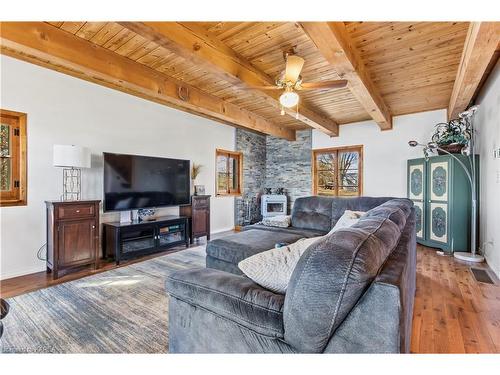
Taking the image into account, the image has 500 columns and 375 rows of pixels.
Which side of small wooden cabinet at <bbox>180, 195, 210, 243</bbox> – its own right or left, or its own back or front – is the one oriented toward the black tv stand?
right

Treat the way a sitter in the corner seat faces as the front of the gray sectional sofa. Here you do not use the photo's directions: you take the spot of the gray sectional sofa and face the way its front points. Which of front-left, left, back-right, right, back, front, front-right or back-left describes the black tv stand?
front-right

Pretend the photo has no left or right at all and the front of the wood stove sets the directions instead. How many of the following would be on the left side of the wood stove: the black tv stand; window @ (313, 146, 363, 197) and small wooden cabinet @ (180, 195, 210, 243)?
1

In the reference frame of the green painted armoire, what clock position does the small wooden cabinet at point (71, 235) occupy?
The small wooden cabinet is roughly at 12 o'clock from the green painted armoire.

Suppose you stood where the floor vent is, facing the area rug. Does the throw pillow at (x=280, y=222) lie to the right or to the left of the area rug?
right

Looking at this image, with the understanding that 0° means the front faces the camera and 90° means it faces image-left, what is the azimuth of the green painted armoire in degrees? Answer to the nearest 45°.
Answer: approximately 45°

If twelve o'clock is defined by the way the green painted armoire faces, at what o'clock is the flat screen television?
The flat screen television is roughly at 12 o'clock from the green painted armoire.

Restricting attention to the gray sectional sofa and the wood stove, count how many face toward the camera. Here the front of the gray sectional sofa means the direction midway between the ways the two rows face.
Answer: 1

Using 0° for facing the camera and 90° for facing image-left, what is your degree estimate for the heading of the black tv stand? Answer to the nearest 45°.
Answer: approximately 315°

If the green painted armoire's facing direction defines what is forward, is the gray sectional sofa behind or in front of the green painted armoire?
in front

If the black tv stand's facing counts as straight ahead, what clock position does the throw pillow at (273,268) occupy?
The throw pillow is roughly at 1 o'clock from the black tv stand.

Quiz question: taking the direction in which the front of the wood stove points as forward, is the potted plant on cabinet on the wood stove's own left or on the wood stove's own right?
on the wood stove's own left

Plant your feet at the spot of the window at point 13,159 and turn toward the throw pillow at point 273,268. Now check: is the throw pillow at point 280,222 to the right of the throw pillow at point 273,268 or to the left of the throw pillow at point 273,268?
left

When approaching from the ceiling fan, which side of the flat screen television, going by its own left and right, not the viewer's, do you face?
front

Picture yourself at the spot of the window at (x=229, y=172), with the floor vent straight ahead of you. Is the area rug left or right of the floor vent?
right

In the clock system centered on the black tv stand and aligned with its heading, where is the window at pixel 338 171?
The window is roughly at 10 o'clock from the black tv stand.

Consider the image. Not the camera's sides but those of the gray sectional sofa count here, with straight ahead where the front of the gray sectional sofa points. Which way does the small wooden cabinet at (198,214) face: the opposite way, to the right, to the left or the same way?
the opposite way

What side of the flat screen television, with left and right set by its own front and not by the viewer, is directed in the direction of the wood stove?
left

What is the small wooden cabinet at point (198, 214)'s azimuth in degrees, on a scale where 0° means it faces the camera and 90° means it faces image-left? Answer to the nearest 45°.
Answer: approximately 315°
